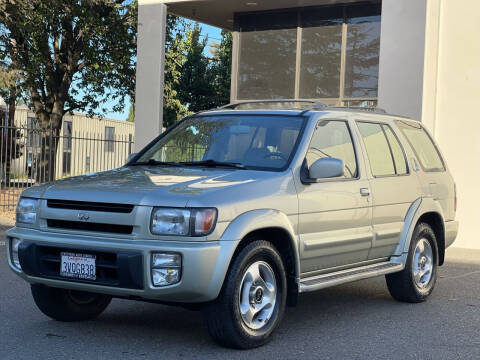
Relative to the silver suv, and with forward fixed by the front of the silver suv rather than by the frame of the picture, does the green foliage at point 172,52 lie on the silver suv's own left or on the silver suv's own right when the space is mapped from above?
on the silver suv's own right

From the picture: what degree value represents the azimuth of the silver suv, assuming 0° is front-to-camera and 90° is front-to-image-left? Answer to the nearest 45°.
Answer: approximately 45°

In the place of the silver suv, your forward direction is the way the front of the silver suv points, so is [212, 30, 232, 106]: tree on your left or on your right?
on your right

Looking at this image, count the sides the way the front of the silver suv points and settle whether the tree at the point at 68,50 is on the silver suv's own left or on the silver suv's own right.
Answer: on the silver suv's own right

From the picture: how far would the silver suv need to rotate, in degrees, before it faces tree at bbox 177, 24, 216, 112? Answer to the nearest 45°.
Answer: approximately 135° to its right

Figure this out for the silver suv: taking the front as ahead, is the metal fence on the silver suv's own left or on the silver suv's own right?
on the silver suv's own right
